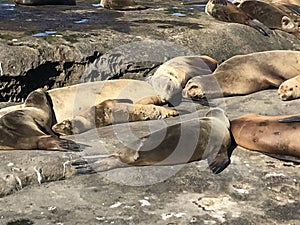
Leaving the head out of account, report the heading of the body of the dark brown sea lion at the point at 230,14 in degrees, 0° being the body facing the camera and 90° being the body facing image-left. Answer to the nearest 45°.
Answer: approximately 90°

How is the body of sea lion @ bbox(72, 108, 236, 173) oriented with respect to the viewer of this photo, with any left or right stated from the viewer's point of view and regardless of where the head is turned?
facing to the right of the viewer

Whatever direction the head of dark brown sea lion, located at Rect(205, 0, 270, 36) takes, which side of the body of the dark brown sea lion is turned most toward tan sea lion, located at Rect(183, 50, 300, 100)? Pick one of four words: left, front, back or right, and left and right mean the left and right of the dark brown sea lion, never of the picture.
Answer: left

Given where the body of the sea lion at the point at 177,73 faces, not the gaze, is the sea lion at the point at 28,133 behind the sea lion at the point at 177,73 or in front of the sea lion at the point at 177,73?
in front

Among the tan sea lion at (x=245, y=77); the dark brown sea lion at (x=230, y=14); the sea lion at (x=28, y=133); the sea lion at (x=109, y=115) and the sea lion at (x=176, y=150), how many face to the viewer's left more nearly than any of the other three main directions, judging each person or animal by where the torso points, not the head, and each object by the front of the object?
3

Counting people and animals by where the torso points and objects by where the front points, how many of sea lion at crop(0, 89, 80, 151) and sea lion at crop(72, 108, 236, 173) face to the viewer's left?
0

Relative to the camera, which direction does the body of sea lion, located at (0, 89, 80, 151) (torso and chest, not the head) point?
to the viewer's right

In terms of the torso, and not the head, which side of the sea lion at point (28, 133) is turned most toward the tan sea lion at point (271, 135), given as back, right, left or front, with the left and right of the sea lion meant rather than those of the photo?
front

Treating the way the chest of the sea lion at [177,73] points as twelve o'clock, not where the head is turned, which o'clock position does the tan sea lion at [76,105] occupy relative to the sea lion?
The tan sea lion is roughly at 12 o'clock from the sea lion.

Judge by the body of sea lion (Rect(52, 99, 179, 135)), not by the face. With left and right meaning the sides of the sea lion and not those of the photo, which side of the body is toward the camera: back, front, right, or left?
left

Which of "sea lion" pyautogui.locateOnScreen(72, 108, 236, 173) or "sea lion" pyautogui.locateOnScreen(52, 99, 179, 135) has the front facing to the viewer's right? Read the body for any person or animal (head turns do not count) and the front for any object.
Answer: "sea lion" pyautogui.locateOnScreen(72, 108, 236, 173)

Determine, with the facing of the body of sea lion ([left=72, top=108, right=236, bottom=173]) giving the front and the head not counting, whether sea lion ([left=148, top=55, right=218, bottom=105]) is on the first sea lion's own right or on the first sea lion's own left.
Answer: on the first sea lion's own left

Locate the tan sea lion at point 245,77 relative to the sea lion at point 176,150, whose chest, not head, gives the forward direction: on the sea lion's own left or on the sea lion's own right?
on the sea lion's own left

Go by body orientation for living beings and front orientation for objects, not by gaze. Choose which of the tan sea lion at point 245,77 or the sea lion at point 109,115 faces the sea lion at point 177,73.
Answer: the tan sea lion

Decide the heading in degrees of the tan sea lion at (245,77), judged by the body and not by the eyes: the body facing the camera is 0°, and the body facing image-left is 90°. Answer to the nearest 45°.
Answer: approximately 90°

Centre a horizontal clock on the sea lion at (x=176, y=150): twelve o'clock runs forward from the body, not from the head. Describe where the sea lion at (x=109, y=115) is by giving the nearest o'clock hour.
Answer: the sea lion at (x=109, y=115) is roughly at 8 o'clock from the sea lion at (x=176, y=150).

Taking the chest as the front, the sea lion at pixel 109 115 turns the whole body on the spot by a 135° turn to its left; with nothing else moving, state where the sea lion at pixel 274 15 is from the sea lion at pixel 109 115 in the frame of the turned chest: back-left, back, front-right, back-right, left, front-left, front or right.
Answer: left
